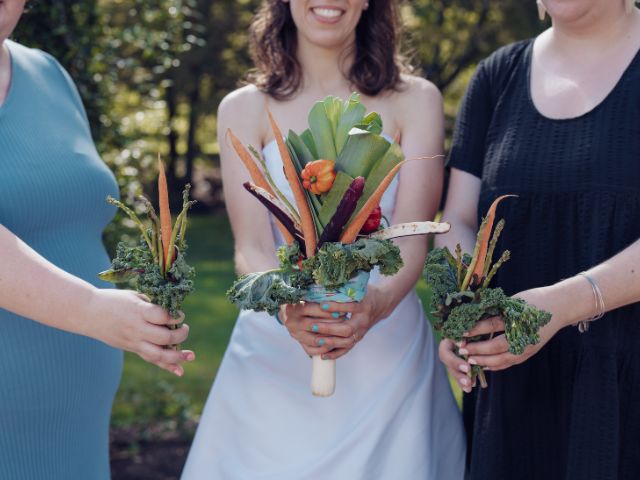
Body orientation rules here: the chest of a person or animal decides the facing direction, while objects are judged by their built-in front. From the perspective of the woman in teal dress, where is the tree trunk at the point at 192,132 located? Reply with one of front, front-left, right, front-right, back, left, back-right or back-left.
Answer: back-left

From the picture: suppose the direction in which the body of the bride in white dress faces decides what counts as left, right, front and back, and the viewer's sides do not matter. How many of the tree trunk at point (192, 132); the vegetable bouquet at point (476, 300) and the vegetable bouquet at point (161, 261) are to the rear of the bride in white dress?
1

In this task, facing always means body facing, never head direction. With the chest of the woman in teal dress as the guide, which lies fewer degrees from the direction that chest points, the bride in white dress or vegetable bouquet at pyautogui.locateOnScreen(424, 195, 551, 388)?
the vegetable bouquet

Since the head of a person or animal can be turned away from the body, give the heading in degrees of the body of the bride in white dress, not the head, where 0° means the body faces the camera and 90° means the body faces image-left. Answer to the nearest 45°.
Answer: approximately 0°

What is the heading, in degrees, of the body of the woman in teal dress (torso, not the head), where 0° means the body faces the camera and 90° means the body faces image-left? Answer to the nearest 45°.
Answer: approximately 315°

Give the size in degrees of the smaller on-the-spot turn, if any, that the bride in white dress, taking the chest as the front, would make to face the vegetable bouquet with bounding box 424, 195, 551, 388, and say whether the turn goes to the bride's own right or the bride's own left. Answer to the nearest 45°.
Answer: approximately 45° to the bride's own left

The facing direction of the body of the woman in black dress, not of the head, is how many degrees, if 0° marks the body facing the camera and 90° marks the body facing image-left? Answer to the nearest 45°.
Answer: approximately 45°

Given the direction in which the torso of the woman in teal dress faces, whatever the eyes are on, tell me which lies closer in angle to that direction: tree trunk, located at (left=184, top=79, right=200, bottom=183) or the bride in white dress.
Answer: the bride in white dress

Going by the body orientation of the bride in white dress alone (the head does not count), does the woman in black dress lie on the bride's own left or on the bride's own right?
on the bride's own left

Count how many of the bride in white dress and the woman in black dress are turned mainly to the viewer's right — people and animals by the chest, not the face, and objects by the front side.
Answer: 0

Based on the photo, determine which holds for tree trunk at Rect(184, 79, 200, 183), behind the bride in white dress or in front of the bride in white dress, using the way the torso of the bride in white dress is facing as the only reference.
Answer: behind

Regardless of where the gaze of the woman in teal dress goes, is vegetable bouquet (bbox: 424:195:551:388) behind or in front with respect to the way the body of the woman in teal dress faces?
in front
